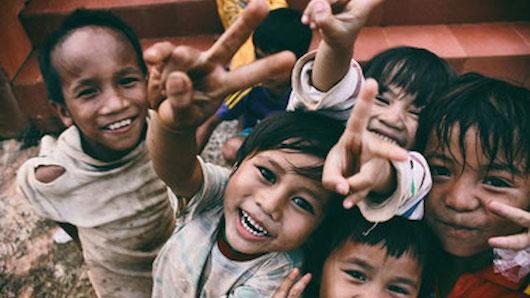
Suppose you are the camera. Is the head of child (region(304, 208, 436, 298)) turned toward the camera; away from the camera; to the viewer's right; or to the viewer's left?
toward the camera

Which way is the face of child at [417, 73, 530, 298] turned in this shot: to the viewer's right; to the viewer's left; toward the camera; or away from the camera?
toward the camera

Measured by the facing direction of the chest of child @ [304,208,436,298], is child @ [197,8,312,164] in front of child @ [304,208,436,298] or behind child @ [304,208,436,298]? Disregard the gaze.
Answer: behind

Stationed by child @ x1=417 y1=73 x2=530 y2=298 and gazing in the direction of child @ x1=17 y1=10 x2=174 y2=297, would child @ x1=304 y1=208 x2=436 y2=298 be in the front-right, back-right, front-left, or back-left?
front-left

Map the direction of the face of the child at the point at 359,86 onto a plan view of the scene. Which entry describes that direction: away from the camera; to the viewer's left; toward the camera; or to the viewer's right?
toward the camera

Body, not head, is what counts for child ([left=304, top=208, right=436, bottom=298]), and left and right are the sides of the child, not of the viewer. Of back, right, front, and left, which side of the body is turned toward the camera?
front

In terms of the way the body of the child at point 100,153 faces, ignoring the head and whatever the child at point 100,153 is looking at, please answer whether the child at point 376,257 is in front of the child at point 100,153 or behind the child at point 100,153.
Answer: in front

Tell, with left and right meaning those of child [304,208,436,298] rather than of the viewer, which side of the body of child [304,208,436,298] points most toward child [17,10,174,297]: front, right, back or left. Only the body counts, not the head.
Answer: right

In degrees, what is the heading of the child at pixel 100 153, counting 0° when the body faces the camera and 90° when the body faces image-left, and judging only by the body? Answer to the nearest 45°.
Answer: approximately 315°

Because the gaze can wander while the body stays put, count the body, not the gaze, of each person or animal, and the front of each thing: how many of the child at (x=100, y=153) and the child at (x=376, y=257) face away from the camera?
0

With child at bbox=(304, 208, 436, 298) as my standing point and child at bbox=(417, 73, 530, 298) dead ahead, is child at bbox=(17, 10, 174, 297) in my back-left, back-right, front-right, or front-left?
back-left
